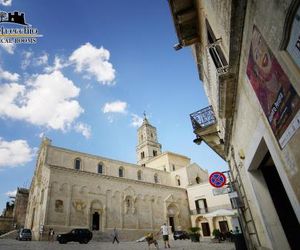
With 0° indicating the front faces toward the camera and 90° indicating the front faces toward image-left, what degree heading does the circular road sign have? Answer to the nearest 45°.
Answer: approximately 0°

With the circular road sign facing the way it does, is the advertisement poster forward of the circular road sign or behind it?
forward

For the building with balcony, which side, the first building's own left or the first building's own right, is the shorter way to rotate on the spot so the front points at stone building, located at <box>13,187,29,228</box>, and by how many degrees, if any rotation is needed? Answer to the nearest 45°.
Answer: approximately 90° to the first building's own right

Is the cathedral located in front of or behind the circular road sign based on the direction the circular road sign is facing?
behind

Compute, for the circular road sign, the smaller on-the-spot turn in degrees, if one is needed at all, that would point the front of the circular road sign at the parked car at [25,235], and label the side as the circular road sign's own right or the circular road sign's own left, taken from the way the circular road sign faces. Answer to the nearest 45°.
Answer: approximately 135° to the circular road sign's own right
